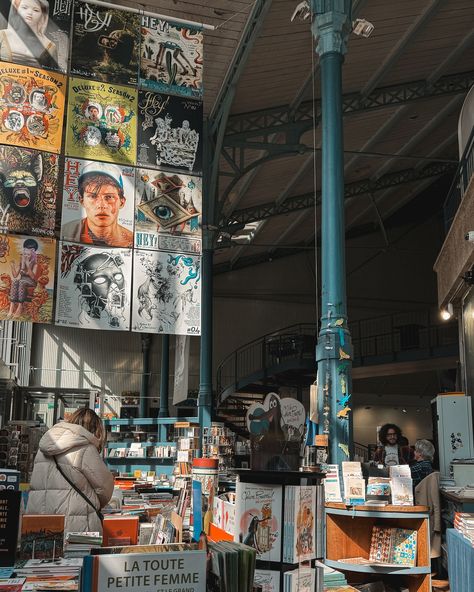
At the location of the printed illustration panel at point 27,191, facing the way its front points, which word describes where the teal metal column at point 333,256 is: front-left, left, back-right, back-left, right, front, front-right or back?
back-left

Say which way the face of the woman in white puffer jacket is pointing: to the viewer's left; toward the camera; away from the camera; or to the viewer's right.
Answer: away from the camera

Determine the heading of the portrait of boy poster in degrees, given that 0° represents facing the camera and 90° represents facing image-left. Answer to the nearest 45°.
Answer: approximately 0°

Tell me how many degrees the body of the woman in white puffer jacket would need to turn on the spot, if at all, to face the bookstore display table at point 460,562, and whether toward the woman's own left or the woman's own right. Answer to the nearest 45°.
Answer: approximately 45° to the woman's own right

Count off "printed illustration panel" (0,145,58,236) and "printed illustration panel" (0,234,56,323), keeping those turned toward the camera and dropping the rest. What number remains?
2

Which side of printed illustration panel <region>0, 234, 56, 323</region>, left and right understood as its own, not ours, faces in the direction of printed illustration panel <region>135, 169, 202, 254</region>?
left

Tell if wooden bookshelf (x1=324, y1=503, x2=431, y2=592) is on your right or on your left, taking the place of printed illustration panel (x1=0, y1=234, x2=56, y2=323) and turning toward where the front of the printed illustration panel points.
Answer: on your left
